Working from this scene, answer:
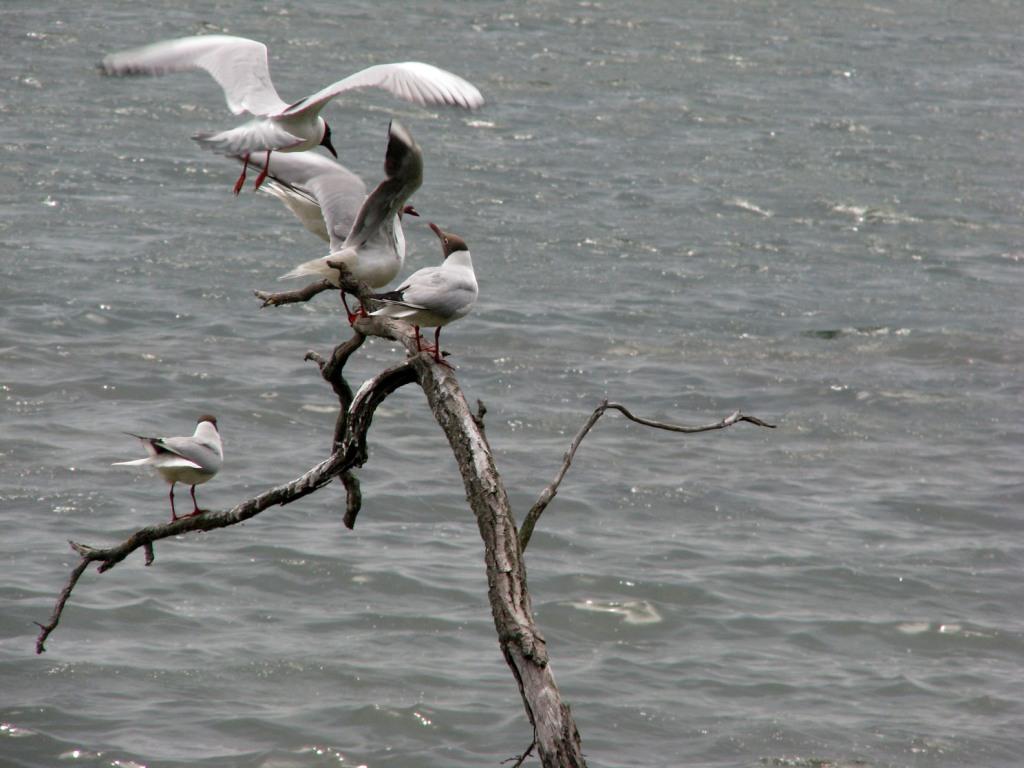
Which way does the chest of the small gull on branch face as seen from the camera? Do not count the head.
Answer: to the viewer's right
